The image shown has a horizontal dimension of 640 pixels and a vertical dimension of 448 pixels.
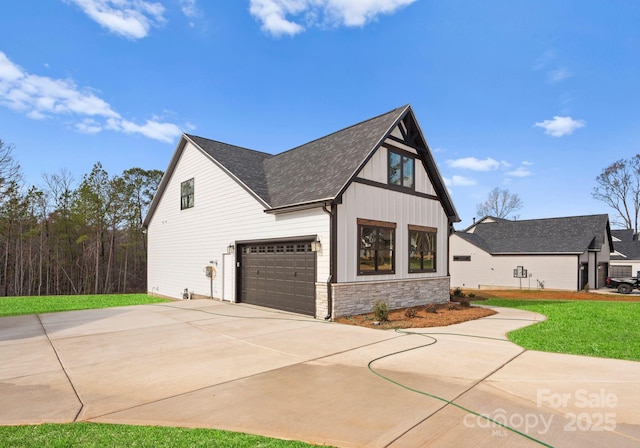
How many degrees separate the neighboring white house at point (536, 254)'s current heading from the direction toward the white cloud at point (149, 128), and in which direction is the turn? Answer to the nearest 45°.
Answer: approximately 135° to its right

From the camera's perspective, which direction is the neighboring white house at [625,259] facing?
toward the camera

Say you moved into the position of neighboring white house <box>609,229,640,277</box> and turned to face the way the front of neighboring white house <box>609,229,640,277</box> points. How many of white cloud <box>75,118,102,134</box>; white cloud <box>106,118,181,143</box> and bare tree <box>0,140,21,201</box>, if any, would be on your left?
0

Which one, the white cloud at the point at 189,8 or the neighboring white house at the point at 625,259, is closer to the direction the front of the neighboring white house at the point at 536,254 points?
the neighboring white house
